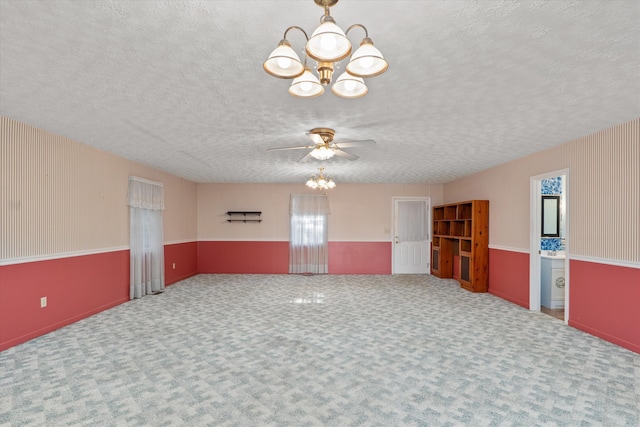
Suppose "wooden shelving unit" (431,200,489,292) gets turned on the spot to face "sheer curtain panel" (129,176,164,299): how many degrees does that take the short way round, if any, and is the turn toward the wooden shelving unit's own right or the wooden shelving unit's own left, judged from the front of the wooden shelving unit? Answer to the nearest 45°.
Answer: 0° — it already faces it

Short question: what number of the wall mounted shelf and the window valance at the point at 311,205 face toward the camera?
2

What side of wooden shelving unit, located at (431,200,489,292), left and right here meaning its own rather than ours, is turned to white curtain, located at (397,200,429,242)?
right

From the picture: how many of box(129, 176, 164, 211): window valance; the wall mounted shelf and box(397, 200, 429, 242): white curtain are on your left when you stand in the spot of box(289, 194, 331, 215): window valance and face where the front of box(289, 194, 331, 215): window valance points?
1

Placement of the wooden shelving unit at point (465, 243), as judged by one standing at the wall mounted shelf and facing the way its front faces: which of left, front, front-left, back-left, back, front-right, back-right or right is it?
front-left

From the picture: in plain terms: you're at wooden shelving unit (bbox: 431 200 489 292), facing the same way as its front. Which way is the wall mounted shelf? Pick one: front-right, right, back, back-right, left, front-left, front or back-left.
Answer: front-right

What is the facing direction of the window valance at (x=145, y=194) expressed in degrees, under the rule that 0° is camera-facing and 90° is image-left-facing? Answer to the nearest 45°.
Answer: approximately 315°

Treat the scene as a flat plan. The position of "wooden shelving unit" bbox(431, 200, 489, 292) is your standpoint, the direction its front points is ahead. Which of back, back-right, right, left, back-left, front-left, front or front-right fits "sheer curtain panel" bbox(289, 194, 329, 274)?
front-right

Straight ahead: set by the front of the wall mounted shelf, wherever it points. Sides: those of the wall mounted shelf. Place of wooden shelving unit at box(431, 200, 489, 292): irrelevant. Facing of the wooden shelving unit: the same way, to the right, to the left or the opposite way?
to the right

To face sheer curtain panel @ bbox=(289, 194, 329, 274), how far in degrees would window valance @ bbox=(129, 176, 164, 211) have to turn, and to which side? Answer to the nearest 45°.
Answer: approximately 45° to its left

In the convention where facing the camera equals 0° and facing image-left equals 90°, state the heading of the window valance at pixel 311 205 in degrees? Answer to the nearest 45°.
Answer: approximately 0°

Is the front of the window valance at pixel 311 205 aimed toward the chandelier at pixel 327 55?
yes
